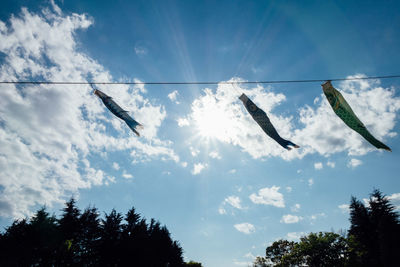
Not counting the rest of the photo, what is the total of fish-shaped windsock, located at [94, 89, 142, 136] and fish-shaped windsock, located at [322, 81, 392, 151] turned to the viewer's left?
2

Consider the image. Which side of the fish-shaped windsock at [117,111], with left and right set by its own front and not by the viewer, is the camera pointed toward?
left

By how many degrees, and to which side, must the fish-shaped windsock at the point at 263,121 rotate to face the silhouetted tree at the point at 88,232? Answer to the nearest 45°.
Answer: approximately 45° to its right

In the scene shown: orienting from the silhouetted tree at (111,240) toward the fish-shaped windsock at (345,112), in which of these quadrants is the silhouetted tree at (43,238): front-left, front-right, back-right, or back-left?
back-right

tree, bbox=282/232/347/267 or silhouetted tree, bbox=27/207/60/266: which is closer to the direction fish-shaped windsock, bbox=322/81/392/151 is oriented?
the silhouetted tree

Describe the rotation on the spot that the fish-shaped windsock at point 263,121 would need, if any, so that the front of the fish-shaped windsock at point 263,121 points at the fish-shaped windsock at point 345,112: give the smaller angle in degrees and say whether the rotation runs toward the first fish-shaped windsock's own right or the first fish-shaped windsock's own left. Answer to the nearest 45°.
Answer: approximately 180°

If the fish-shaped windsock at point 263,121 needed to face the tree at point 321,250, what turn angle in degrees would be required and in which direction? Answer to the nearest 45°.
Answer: approximately 90° to its right

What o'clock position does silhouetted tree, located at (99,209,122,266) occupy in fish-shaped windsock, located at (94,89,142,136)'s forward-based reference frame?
The silhouetted tree is roughly at 3 o'clock from the fish-shaped windsock.

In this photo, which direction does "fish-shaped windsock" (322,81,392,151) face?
to the viewer's left

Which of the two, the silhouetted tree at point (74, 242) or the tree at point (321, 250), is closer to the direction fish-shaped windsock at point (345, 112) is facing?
the silhouetted tree

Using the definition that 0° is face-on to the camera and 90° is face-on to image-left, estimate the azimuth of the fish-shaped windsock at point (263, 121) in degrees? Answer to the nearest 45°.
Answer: approximately 90°
